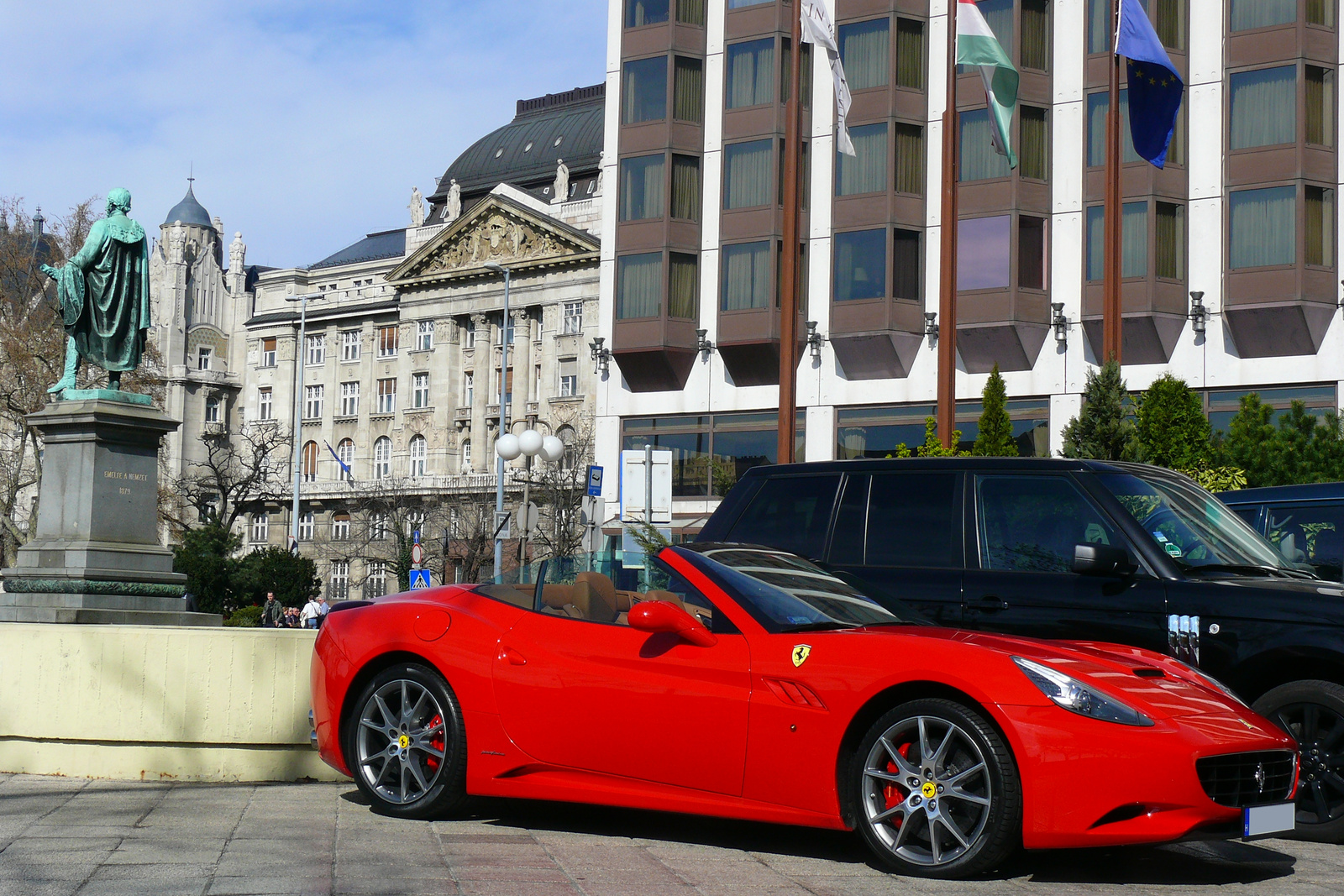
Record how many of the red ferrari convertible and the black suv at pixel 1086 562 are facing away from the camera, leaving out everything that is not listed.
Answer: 0

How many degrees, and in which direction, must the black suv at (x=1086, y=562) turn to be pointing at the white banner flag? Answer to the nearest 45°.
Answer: approximately 135° to its left

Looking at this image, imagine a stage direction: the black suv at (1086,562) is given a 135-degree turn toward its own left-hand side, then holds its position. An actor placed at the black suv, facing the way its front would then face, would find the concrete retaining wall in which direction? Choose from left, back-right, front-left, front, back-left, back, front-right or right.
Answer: left

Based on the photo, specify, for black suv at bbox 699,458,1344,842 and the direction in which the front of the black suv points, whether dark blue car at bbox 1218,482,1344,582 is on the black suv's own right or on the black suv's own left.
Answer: on the black suv's own left

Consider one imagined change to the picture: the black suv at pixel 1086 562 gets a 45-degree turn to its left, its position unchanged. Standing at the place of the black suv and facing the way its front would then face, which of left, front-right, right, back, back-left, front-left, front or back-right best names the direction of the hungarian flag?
left

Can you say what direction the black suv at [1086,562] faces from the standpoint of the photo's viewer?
facing the viewer and to the right of the viewer

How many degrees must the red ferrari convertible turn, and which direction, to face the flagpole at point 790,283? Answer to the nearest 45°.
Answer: approximately 135° to its left

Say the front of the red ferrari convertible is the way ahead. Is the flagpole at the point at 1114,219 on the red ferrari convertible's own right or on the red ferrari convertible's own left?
on the red ferrari convertible's own left

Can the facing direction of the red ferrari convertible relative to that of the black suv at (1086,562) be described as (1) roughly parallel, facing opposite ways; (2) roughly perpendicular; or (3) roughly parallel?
roughly parallel

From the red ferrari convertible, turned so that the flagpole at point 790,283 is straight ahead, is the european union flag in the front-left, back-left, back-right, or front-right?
front-right

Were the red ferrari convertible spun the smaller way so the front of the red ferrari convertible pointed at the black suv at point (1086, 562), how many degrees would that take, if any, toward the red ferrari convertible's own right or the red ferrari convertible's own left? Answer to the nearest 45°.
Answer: approximately 90° to the red ferrari convertible's own left

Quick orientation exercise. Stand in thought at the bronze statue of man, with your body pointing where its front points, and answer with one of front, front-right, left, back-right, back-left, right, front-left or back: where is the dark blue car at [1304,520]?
back
